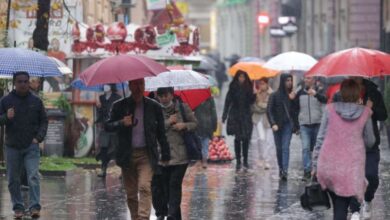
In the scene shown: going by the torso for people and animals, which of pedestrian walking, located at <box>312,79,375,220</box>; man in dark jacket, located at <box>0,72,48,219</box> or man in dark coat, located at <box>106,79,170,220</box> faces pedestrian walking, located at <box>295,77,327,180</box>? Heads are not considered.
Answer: pedestrian walking, located at <box>312,79,375,220</box>

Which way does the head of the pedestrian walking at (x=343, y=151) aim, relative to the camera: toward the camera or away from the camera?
away from the camera

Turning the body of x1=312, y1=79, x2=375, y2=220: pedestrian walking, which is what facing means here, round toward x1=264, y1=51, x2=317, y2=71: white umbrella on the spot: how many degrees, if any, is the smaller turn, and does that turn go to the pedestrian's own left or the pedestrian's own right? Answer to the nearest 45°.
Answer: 0° — they already face it

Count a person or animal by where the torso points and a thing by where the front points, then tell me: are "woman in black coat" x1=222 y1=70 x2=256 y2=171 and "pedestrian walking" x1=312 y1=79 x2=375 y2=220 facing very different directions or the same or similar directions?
very different directions

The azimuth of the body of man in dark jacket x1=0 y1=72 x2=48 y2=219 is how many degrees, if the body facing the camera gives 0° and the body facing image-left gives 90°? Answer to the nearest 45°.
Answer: approximately 0°

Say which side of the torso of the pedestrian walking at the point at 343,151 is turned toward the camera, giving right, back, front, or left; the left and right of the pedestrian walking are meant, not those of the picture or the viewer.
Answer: back
